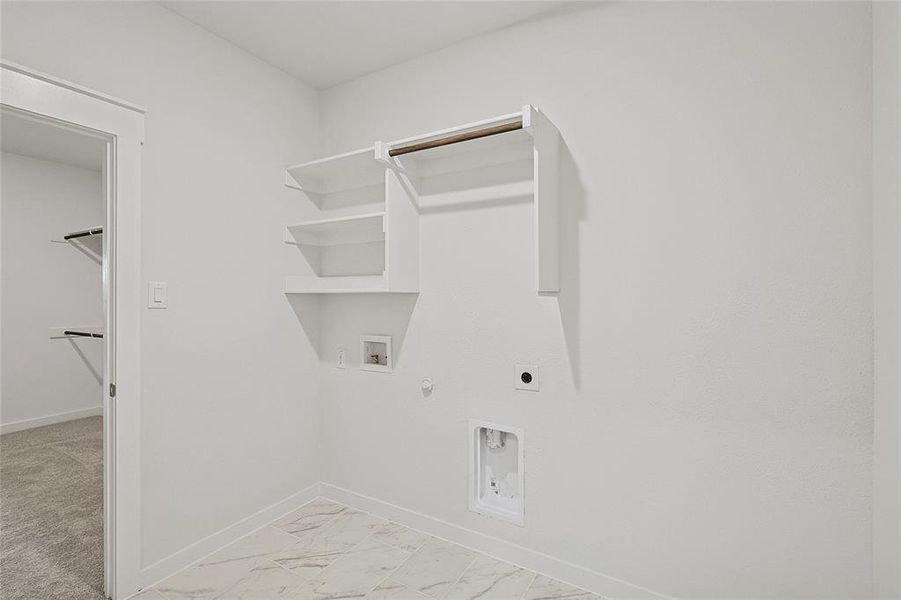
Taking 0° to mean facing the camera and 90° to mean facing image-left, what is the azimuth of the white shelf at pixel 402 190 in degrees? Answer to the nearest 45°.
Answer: approximately 45°
